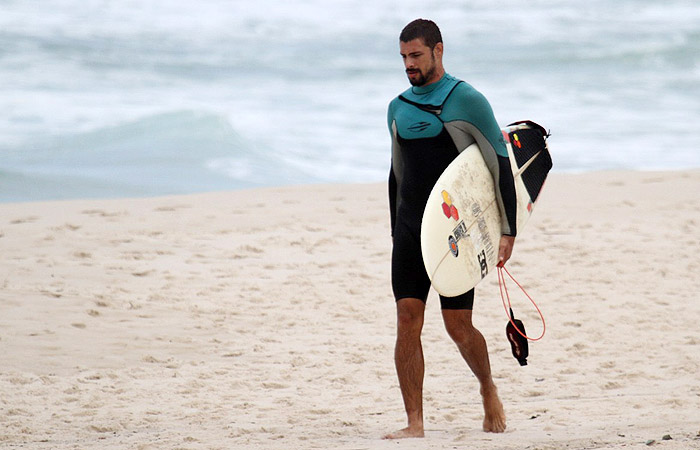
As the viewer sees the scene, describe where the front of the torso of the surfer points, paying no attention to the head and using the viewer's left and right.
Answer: facing the viewer and to the left of the viewer

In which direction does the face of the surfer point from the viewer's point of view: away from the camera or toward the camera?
toward the camera
